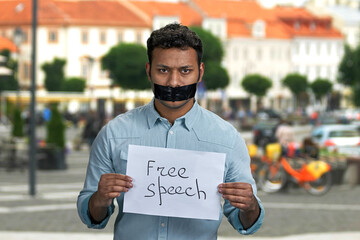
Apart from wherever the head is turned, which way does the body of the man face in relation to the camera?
toward the camera

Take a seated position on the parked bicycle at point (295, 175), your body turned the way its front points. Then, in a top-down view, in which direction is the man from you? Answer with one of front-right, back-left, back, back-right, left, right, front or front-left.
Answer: left

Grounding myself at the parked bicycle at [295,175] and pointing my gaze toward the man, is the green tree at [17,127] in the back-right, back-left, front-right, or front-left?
back-right

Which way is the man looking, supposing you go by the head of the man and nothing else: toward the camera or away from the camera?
toward the camera

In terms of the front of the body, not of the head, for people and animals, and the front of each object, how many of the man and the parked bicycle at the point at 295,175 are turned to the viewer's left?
1

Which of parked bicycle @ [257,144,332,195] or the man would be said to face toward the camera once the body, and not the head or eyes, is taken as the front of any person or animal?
the man

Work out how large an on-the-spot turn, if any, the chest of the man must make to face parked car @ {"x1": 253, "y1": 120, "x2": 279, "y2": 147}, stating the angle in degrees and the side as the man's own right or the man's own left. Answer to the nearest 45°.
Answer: approximately 180°

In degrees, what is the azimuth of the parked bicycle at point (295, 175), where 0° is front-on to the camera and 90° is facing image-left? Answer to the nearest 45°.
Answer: approximately 90°

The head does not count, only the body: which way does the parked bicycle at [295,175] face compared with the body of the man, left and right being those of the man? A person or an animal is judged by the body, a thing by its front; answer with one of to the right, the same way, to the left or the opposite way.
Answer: to the right

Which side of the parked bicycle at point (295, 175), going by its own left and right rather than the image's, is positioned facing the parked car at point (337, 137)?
right

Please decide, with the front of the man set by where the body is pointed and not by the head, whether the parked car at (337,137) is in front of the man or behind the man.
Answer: behind

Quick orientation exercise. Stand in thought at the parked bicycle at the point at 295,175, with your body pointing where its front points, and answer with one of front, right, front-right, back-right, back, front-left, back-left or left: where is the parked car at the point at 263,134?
right

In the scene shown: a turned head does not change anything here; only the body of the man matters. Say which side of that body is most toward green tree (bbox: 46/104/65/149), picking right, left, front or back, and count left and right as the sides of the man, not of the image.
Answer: back
